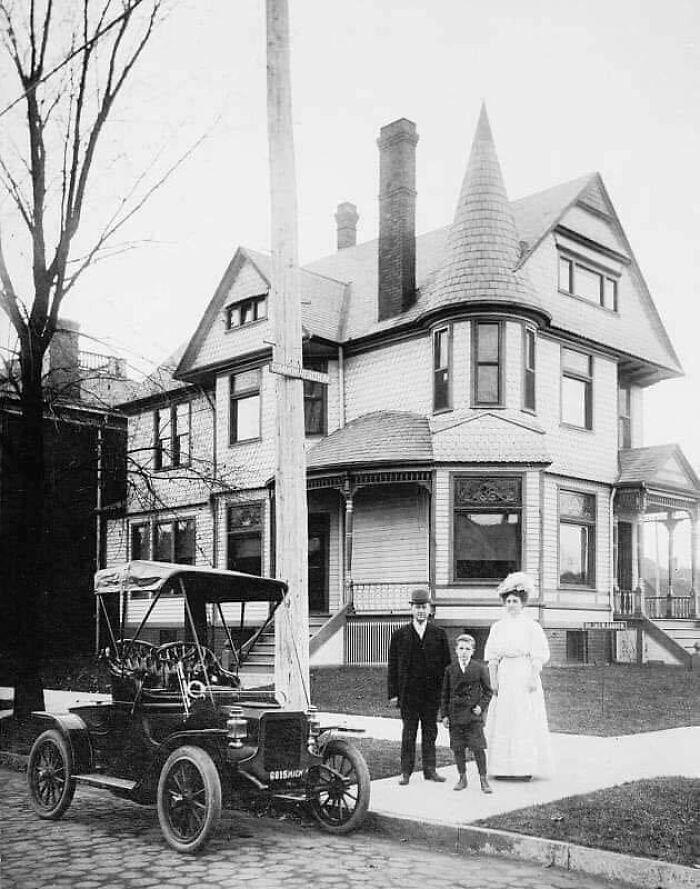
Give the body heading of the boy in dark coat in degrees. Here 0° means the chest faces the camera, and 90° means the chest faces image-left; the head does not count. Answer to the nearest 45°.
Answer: approximately 0°

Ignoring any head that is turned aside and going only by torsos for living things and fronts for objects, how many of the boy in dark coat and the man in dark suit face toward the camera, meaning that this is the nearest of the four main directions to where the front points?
2

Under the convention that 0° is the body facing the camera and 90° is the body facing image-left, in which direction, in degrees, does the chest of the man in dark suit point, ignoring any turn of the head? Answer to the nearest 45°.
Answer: approximately 0°

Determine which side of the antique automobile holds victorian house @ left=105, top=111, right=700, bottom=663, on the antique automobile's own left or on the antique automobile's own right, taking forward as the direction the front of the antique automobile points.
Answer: on the antique automobile's own left

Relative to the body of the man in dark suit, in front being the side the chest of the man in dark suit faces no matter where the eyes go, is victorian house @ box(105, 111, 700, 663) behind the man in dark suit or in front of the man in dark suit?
behind

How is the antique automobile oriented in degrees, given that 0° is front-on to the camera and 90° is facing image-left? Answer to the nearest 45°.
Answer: approximately 315°
